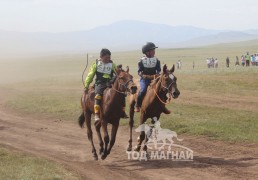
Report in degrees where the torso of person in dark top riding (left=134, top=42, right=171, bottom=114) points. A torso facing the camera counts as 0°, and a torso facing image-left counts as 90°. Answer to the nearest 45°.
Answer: approximately 315°

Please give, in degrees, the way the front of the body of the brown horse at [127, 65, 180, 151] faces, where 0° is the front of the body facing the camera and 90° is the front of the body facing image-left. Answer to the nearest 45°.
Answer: approximately 315°

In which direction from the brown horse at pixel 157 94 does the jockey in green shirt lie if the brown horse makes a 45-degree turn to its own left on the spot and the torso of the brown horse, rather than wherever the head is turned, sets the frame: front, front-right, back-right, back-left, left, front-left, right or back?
back

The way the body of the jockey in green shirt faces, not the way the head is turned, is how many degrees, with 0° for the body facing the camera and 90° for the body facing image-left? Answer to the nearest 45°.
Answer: approximately 315°

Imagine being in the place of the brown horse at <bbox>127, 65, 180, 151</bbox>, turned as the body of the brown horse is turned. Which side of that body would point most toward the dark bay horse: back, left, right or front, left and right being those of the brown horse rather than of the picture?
right

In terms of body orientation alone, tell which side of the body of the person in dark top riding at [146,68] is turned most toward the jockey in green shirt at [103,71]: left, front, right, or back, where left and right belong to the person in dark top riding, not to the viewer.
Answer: right

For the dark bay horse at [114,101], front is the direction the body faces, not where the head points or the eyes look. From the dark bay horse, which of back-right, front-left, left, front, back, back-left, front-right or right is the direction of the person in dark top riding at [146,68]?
left

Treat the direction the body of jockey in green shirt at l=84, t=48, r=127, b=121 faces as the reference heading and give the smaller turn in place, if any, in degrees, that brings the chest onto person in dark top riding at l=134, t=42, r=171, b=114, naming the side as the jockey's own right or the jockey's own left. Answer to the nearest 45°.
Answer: approximately 45° to the jockey's own left
